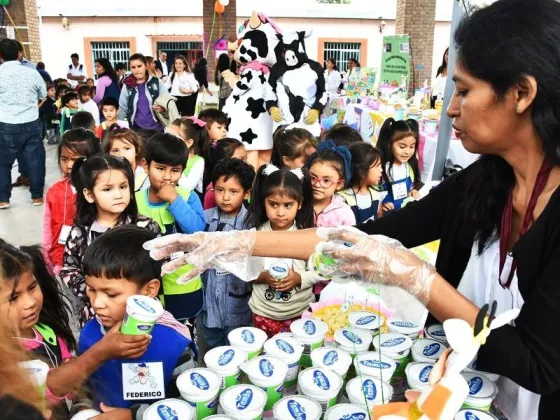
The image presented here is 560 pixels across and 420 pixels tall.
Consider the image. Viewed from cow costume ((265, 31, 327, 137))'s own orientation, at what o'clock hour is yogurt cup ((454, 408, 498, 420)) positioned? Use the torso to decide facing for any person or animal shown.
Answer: The yogurt cup is roughly at 12 o'clock from the cow costume.

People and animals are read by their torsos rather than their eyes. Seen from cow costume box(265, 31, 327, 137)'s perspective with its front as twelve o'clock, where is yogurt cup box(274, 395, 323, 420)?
The yogurt cup is roughly at 12 o'clock from the cow costume.

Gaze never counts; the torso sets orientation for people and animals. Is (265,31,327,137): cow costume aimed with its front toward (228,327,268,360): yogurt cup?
yes

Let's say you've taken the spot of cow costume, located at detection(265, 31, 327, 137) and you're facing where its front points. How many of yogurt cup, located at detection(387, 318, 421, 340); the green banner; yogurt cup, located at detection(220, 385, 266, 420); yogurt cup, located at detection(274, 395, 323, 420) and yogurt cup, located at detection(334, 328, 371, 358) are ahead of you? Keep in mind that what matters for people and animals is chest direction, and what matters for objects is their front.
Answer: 4

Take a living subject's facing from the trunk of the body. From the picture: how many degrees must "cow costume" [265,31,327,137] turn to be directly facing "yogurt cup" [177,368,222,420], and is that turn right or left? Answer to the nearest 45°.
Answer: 0° — it already faces it

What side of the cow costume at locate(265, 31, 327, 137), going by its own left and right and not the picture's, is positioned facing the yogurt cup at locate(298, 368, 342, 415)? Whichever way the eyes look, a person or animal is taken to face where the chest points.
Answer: front

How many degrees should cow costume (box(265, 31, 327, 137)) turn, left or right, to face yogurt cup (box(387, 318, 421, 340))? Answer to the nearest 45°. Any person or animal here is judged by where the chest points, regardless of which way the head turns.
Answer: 0° — it already faces it

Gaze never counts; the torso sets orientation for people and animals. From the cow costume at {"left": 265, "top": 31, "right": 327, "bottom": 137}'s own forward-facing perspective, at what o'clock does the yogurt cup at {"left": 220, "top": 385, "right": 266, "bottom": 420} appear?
The yogurt cup is roughly at 12 o'clock from the cow costume.

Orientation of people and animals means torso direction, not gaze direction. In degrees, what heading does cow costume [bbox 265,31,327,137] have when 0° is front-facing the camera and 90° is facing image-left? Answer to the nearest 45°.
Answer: approximately 0°

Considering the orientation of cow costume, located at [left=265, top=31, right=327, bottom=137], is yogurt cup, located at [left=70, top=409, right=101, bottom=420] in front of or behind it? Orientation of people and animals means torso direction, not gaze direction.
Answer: in front

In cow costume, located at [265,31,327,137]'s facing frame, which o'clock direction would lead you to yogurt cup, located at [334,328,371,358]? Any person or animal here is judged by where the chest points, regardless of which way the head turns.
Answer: The yogurt cup is roughly at 12 o'clock from the cow costume.

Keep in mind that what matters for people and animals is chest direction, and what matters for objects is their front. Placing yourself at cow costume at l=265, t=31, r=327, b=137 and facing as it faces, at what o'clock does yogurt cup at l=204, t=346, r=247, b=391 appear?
The yogurt cup is roughly at 12 o'clock from the cow costume.

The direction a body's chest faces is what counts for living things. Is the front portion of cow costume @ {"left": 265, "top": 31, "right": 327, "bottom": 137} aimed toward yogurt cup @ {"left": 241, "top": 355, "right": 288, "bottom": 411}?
yes
